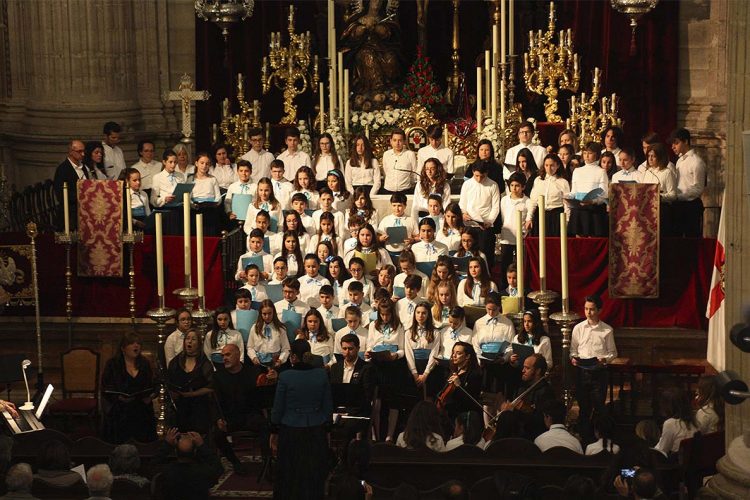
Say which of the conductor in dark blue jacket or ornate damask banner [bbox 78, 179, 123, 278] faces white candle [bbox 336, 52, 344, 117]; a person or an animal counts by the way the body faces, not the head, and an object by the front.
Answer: the conductor in dark blue jacket

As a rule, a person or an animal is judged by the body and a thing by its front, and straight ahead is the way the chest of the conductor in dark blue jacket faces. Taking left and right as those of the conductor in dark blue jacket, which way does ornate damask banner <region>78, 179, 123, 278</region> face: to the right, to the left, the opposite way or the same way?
the opposite way

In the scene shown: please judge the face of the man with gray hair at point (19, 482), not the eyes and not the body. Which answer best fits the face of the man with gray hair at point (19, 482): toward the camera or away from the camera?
away from the camera

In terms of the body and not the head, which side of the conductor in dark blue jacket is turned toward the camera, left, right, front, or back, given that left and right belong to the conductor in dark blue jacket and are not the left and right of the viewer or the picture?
back

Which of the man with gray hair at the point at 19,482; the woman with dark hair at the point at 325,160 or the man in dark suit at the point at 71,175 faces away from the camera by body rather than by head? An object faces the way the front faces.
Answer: the man with gray hair

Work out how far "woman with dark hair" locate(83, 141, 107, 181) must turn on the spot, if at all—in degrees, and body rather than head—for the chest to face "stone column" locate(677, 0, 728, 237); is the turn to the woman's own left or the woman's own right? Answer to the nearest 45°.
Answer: approximately 45° to the woman's own left

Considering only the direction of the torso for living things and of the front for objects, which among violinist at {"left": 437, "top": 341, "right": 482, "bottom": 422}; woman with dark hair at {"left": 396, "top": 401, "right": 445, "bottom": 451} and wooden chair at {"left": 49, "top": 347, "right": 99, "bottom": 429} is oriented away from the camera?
the woman with dark hair

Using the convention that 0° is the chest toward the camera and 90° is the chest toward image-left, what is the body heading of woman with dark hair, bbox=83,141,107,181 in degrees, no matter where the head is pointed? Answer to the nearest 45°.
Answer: approximately 315°

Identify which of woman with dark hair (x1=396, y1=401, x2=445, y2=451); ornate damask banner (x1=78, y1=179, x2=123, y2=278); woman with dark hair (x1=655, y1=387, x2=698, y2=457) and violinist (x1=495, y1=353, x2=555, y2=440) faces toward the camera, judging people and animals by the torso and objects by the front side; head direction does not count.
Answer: the ornate damask banner

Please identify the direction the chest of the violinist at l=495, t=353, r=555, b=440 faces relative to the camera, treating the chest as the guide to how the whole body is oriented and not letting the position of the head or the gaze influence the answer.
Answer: to the viewer's left

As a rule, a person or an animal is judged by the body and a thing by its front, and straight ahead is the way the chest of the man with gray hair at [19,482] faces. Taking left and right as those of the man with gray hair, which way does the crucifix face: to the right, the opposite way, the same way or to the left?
the opposite way
